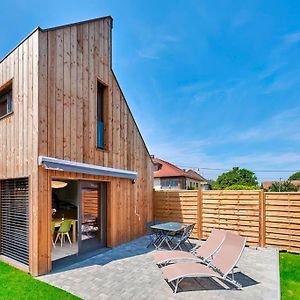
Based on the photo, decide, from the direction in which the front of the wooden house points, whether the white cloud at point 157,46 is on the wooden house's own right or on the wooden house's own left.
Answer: on the wooden house's own left

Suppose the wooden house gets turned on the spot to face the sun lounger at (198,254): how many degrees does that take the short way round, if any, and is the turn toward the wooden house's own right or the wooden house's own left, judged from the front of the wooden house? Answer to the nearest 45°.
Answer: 0° — it already faces it

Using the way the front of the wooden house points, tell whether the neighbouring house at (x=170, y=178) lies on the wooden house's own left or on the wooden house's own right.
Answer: on the wooden house's own left

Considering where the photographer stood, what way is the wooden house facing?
facing the viewer and to the right of the viewer

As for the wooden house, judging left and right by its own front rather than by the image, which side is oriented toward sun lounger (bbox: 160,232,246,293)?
front

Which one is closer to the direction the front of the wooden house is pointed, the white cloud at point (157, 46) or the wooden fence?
the wooden fence

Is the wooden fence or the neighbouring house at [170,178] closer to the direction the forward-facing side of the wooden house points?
the wooden fence
